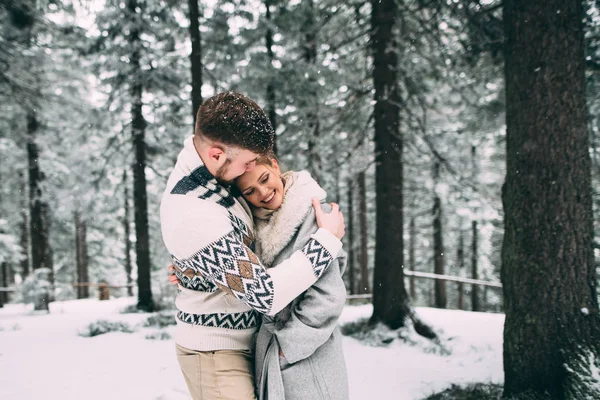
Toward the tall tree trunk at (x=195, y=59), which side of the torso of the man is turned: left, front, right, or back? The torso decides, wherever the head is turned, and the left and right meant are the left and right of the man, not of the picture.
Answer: left

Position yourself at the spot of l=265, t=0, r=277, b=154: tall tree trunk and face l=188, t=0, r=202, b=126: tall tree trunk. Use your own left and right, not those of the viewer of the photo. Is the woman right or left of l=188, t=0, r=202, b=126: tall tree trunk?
left

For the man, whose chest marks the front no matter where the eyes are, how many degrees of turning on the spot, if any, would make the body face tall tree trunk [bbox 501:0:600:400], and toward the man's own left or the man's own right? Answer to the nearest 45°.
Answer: approximately 45° to the man's own left

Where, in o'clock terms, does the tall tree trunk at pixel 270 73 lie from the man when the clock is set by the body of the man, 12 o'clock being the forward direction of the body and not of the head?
The tall tree trunk is roughly at 9 o'clock from the man.

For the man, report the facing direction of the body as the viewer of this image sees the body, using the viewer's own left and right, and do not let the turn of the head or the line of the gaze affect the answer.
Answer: facing to the right of the viewer

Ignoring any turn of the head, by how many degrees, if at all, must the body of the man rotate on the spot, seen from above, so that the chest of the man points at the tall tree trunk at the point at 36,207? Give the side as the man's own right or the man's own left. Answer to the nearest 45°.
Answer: approximately 135° to the man's own left

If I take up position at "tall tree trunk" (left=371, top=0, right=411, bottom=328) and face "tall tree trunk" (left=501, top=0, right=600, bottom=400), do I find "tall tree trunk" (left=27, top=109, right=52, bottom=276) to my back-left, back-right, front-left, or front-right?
back-right
